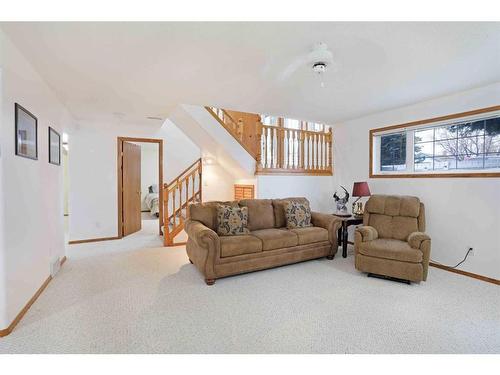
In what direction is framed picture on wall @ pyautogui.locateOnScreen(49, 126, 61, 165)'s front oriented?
to the viewer's right

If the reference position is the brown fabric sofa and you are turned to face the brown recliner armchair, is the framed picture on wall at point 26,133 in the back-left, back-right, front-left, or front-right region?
back-right

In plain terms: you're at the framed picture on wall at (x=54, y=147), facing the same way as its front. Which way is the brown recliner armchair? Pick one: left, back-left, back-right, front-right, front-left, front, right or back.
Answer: front-right

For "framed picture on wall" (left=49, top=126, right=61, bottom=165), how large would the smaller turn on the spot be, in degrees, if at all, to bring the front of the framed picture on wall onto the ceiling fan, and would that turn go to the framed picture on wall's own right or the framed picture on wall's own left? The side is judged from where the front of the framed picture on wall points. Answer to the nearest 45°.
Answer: approximately 45° to the framed picture on wall's own right

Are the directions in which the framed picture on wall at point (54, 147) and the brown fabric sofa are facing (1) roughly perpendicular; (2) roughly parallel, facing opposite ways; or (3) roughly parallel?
roughly perpendicular

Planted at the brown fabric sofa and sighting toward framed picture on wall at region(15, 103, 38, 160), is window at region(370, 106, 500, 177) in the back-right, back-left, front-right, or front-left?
back-left

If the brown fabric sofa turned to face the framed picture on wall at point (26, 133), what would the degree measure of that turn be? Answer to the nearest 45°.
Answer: approximately 90° to its right

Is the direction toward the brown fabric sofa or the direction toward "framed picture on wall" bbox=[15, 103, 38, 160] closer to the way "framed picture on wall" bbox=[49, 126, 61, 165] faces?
the brown fabric sofa

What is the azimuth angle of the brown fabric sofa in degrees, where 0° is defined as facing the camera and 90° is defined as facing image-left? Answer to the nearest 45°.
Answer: approximately 315°

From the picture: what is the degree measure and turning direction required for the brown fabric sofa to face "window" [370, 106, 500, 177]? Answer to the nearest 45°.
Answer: approximately 45° to its left
